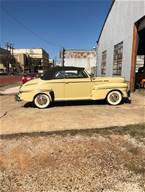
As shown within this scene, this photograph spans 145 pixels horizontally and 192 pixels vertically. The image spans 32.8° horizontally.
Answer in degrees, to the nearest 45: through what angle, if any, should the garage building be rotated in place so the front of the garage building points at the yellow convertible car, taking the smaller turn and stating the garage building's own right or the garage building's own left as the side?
approximately 45° to the garage building's own left

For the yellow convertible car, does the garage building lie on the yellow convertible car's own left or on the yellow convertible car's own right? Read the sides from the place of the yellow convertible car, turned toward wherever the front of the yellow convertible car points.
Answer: on the yellow convertible car's own left

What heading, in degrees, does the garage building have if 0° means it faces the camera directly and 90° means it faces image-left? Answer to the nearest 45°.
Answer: approximately 45°
